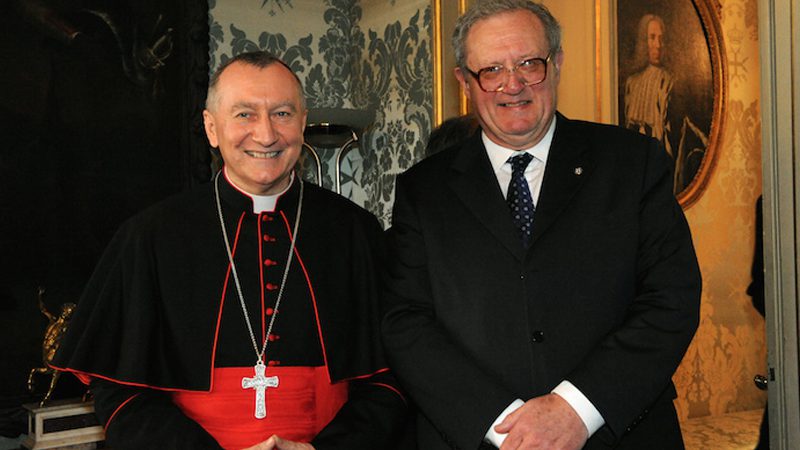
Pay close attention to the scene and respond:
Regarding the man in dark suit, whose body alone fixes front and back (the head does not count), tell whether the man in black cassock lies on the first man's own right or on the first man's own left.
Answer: on the first man's own right

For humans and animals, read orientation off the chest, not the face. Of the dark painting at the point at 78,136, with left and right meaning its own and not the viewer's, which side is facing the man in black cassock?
front

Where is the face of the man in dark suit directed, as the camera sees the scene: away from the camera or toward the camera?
toward the camera

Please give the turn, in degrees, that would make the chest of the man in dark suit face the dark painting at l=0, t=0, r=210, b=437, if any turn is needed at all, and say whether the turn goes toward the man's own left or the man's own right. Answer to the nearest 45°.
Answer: approximately 135° to the man's own right

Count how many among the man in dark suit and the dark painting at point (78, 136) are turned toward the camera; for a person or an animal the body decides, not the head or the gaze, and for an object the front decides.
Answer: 2

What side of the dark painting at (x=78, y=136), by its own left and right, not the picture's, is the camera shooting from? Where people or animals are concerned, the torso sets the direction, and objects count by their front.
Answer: front

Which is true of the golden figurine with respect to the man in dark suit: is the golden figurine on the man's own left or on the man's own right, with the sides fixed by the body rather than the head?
on the man's own right

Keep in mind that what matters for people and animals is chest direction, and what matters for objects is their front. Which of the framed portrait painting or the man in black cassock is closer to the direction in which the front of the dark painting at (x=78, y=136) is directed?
the man in black cassock

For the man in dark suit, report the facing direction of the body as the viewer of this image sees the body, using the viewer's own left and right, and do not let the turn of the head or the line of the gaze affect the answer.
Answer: facing the viewer

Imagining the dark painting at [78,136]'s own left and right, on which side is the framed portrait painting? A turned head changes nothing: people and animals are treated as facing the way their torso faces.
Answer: on its left

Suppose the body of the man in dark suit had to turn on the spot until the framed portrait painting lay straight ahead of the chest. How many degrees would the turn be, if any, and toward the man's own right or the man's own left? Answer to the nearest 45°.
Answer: approximately 180°
